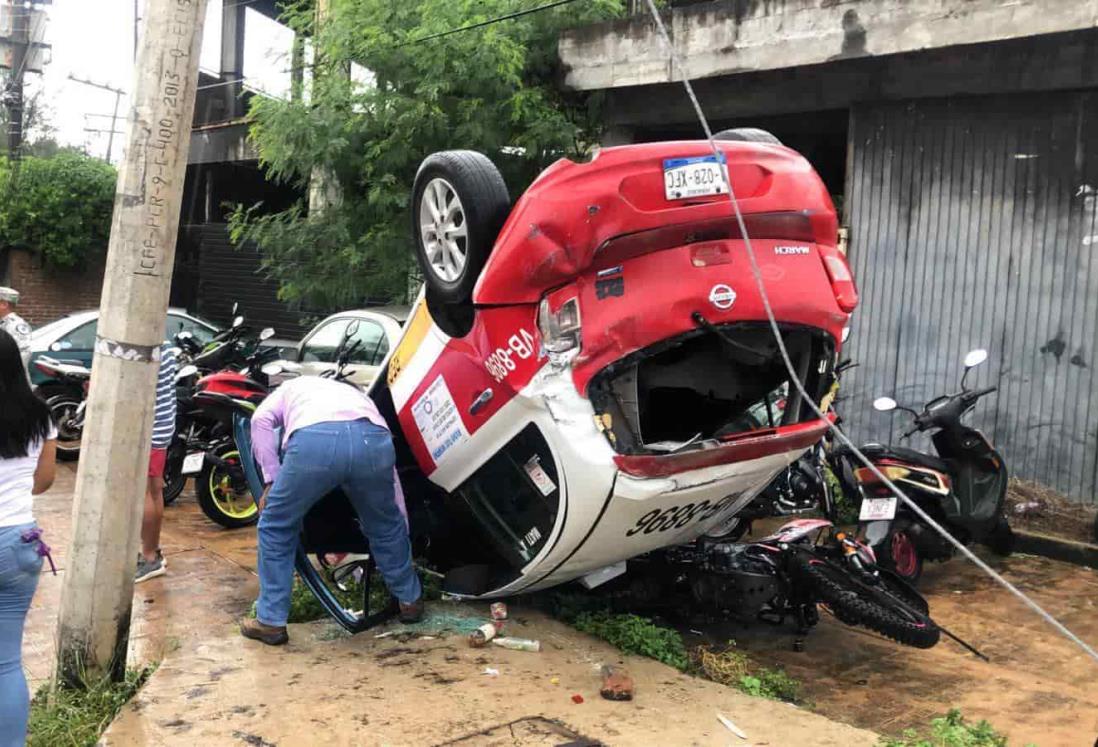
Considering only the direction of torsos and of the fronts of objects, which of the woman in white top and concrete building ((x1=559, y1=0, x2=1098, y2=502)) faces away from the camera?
the woman in white top

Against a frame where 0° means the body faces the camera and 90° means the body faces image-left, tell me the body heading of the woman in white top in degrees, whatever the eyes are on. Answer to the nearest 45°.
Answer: approximately 180°

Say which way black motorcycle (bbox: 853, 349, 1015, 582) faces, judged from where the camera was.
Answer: facing away from the viewer and to the right of the viewer

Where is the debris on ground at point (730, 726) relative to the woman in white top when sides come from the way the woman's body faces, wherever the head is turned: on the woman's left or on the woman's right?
on the woman's right

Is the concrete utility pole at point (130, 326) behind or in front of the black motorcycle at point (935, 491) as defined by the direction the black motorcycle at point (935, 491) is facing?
behind

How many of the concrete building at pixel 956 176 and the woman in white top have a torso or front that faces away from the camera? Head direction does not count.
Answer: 1

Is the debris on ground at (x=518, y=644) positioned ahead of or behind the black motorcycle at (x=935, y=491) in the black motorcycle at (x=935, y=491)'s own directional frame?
behind

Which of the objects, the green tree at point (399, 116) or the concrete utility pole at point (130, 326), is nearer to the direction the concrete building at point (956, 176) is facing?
the concrete utility pole

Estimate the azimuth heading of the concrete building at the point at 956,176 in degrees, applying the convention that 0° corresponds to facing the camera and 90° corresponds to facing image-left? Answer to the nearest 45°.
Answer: approximately 45°

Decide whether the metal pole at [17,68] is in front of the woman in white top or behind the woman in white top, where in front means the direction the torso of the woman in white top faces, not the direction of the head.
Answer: in front
